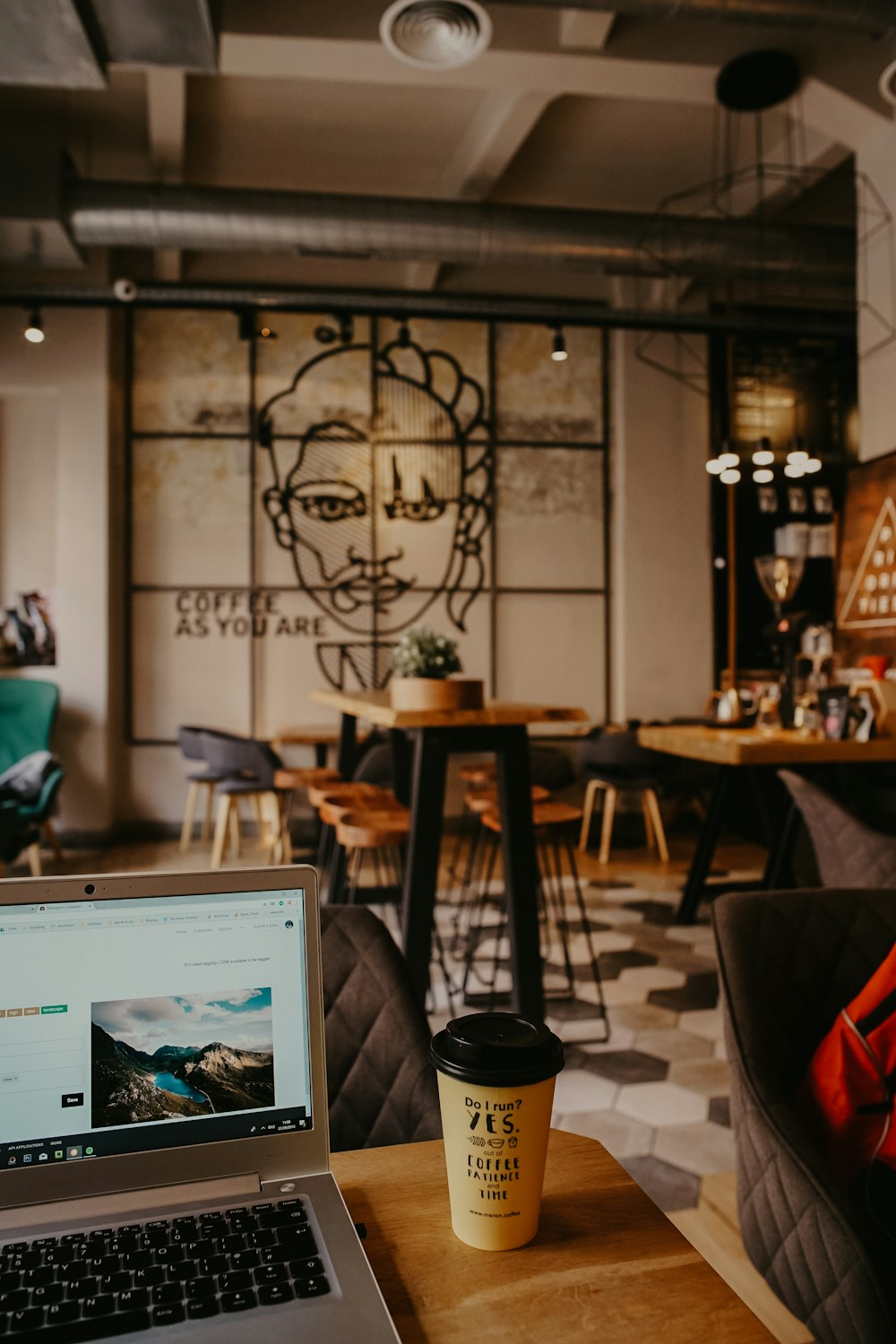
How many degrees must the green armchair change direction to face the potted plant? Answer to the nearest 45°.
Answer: approximately 45° to its left

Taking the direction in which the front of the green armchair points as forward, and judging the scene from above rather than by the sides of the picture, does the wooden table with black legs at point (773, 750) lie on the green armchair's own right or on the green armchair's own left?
on the green armchair's own left

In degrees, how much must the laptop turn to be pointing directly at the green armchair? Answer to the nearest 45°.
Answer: approximately 180°

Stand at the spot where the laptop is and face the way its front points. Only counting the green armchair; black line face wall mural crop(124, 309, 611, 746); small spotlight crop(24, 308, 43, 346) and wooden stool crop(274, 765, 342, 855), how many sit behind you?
4

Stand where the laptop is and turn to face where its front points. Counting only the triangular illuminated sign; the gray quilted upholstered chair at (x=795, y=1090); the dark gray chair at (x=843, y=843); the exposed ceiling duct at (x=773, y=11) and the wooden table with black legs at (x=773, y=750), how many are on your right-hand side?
0

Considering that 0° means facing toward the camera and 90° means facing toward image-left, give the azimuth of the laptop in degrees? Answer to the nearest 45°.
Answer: approximately 0°

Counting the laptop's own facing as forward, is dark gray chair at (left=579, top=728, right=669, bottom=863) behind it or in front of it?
behind

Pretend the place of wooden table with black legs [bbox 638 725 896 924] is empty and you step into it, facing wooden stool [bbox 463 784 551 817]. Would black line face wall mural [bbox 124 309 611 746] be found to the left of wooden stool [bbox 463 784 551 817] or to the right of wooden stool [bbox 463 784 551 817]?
right
